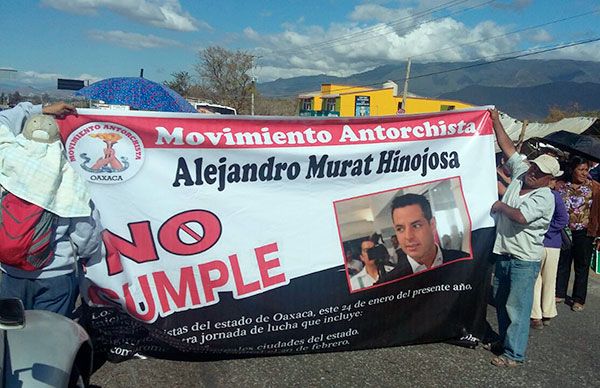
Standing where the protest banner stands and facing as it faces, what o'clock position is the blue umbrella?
The blue umbrella is roughly at 5 o'clock from the protest banner.

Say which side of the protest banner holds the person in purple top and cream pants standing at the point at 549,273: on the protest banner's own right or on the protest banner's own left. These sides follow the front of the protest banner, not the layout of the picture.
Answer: on the protest banner's own left

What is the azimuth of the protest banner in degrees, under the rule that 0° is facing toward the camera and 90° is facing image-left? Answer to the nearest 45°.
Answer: approximately 0°

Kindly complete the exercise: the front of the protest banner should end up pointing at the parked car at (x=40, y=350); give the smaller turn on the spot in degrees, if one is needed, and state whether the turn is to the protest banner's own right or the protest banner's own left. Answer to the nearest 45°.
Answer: approximately 45° to the protest banner's own right

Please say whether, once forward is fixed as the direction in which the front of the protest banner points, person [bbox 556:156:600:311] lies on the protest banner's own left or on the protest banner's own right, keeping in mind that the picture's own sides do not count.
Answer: on the protest banner's own left
